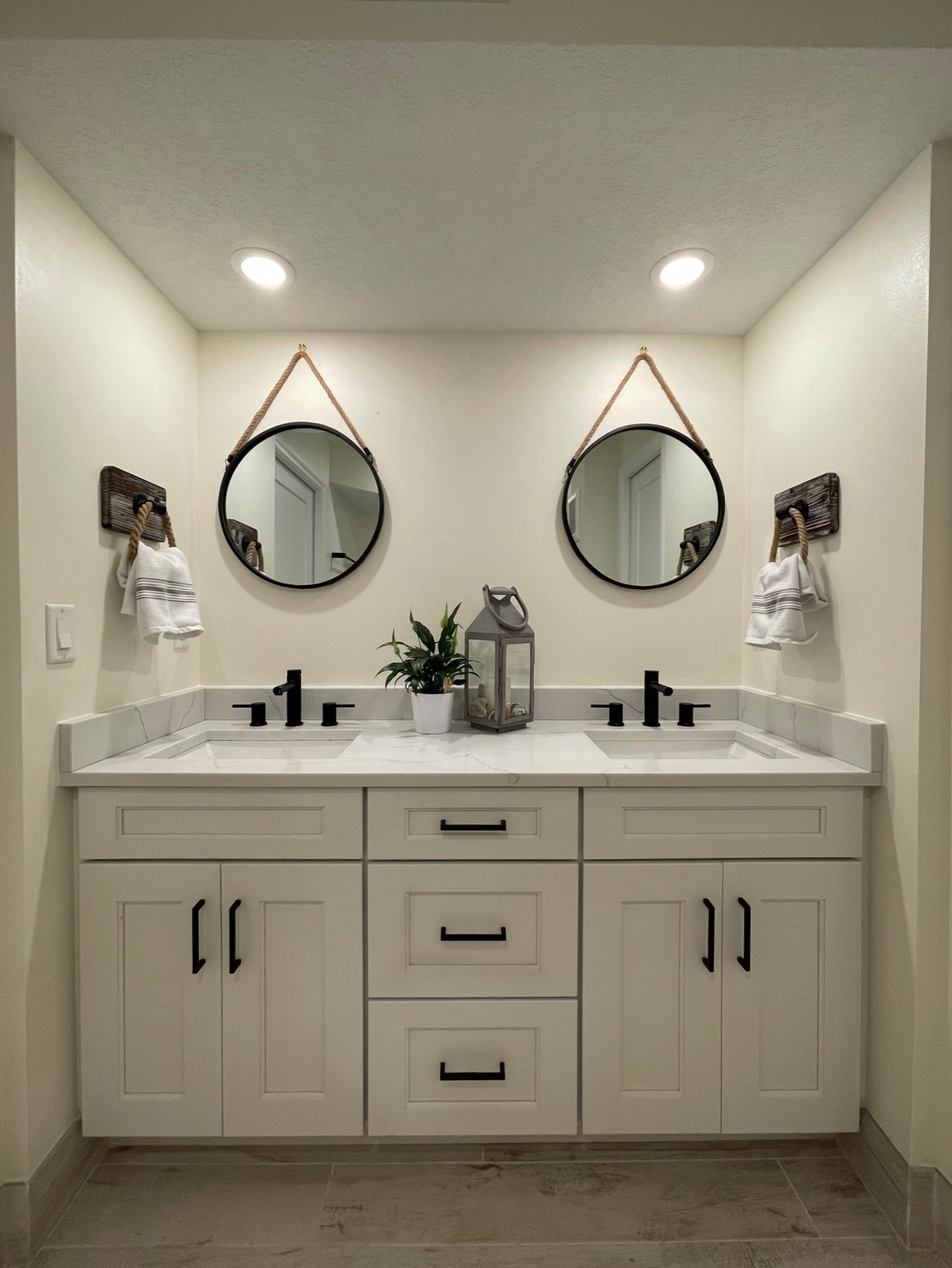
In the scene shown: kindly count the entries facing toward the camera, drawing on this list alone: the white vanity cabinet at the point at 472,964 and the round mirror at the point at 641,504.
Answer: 2

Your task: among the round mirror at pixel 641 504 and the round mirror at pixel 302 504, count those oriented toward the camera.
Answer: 2

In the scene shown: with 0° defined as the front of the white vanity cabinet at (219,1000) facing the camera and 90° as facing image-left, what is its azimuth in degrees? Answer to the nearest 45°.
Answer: approximately 0°

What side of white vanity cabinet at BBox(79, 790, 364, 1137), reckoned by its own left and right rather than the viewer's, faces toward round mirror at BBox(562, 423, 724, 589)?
left

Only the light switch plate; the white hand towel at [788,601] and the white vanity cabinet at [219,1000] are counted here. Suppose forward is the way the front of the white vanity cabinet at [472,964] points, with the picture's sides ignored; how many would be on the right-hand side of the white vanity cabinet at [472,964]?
2

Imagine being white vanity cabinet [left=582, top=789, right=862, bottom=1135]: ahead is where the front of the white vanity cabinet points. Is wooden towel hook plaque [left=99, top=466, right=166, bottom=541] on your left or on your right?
on your right

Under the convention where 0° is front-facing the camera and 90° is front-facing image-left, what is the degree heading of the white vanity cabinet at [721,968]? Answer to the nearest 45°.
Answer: approximately 0°
